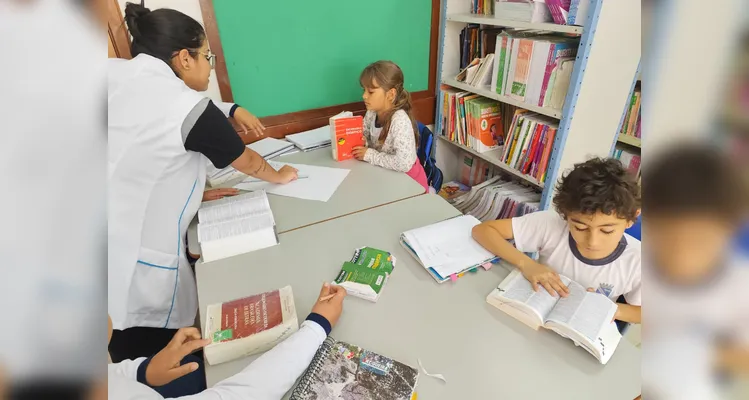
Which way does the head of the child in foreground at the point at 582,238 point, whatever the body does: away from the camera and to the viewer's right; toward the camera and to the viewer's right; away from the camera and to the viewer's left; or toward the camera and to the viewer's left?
toward the camera and to the viewer's left

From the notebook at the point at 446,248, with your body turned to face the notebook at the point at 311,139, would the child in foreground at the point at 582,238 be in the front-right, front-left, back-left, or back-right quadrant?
back-right

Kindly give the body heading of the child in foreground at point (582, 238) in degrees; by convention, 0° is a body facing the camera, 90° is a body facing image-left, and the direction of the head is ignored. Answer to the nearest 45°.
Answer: approximately 45°

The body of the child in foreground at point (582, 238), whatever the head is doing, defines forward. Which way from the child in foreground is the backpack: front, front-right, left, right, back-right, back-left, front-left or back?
right

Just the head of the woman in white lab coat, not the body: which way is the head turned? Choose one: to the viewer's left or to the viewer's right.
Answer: to the viewer's right

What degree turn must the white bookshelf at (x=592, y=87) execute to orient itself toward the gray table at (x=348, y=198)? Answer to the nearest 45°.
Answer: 0° — it already faces it

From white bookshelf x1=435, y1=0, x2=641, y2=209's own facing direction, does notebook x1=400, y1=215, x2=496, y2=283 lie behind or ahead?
ahead

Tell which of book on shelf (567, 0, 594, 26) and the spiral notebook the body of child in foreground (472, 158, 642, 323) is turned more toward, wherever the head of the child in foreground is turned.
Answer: the spiral notebook

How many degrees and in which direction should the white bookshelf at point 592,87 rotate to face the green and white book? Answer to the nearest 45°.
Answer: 0° — it already faces it

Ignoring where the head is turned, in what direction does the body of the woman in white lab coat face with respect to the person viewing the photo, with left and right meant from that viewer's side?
facing away from the viewer and to the right of the viewer

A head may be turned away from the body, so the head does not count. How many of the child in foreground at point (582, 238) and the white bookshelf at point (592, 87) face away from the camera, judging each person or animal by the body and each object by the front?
0
